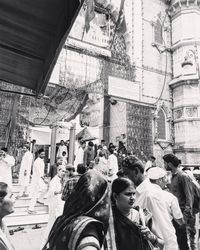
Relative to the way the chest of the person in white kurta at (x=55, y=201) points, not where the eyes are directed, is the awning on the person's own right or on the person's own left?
on the person's own right

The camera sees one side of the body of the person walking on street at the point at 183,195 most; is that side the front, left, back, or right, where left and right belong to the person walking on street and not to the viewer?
left

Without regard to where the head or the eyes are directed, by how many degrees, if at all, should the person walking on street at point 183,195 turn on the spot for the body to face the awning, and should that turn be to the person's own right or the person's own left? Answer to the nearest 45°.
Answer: approximately 45° to the person's own left

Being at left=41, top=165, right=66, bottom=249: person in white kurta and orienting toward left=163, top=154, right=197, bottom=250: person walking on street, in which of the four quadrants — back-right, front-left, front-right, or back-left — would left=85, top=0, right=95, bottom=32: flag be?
back-left

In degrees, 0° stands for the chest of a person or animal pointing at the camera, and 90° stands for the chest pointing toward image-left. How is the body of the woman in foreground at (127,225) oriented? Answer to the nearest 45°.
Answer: approximately 315°

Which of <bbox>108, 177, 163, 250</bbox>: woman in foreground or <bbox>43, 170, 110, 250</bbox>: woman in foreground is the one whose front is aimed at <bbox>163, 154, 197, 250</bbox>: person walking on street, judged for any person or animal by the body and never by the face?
<bbox>43, 170, 110, 250</bbox>: woman in foreground

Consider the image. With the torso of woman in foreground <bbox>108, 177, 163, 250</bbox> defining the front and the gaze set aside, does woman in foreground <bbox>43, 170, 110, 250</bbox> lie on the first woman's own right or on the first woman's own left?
on the first woman's own right
